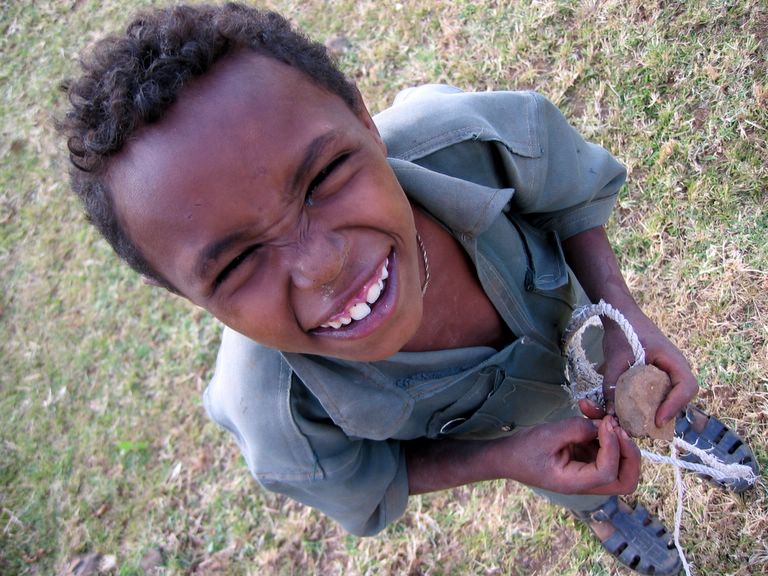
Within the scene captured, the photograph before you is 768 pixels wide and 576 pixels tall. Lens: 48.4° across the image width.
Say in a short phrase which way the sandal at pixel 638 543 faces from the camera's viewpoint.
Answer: facing the viewer and to the right of the viewer

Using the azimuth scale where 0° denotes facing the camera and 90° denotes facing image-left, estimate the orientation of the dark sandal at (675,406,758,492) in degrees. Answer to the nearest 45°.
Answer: approximately 315°
